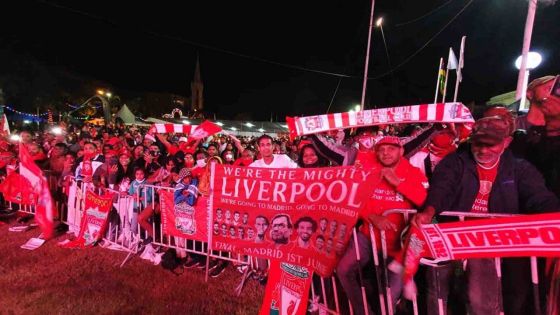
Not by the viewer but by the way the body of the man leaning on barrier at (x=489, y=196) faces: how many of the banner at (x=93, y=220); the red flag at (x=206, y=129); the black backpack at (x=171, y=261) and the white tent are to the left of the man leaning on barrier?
0

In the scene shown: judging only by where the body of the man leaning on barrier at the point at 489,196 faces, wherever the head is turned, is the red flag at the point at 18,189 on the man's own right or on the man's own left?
on the man's own right

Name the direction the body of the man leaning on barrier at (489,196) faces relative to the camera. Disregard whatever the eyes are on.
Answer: toward the camera

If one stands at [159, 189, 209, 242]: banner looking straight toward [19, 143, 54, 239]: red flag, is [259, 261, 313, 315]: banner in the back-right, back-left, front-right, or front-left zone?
back-left

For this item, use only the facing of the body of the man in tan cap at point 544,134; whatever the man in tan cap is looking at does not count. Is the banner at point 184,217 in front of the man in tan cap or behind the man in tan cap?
in front

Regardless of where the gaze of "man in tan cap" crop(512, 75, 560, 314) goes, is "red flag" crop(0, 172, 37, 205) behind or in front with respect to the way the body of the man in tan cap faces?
in front

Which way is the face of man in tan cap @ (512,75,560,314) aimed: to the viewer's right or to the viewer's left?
to the viewer's left

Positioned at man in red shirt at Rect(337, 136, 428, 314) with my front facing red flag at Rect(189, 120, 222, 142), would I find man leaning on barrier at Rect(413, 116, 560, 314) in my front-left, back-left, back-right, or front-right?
back-right

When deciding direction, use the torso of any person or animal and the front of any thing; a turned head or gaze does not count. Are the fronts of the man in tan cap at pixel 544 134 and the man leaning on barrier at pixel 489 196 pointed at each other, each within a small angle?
no

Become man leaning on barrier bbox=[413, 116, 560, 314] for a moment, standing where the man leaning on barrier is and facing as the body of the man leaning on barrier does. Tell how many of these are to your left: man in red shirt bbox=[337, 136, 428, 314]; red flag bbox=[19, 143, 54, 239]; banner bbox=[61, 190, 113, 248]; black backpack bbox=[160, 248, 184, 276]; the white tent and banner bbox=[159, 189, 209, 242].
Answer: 0
